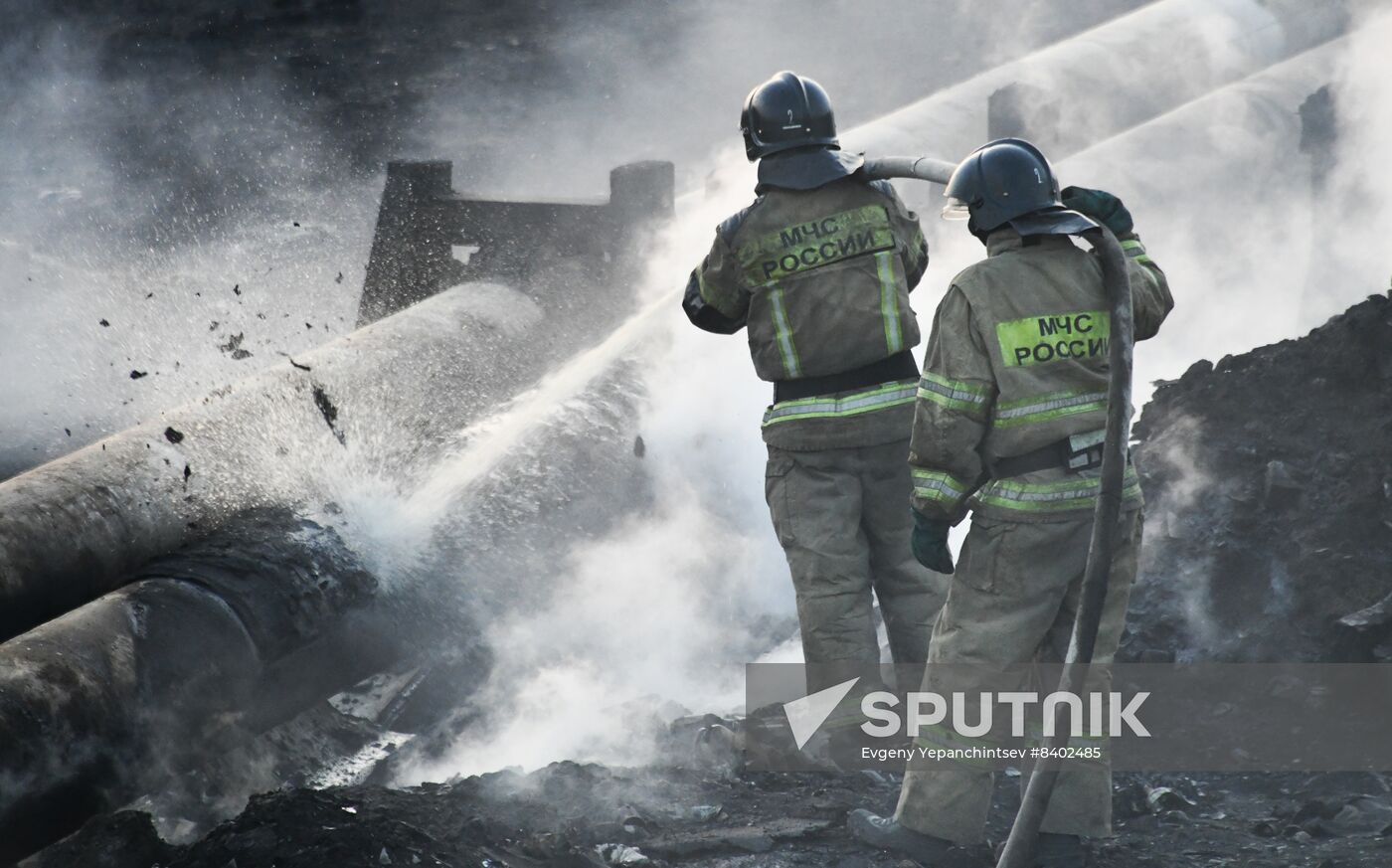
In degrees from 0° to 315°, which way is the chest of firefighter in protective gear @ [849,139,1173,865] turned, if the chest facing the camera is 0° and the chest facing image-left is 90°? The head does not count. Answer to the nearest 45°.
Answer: approximately 135°

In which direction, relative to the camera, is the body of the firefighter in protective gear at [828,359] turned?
away from the camera

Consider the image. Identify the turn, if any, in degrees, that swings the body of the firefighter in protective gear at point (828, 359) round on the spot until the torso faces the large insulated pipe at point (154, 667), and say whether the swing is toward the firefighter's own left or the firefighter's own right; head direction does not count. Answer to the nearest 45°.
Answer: approximately 90° to the firefighter's own left

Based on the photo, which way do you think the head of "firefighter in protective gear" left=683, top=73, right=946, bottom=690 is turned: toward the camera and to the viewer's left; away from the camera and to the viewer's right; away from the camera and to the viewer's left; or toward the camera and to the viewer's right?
away from the camera and to the viewer's left

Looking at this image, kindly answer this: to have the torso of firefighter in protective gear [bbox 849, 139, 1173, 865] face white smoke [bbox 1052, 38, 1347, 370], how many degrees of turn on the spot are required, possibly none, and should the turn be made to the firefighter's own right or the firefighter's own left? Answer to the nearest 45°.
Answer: approximately 45° to the firefighter's own right

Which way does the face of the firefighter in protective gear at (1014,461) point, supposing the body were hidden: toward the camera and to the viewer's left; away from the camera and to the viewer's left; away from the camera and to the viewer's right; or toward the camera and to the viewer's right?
away from the camera and to the viewer's left

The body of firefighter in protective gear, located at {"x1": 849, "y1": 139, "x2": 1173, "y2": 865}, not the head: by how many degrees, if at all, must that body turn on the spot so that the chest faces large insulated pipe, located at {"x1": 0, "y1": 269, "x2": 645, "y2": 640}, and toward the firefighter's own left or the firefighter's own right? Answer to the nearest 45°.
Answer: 0° — they already face it

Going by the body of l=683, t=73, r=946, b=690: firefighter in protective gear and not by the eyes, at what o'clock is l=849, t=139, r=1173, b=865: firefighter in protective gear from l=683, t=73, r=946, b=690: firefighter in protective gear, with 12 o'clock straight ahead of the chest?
l=849, t=139, r=1173, b=865: firefighter in protective gear is roughly at 5 o'clock from l=683, t=73, r=946, b=690: firefighter in protective gear.
